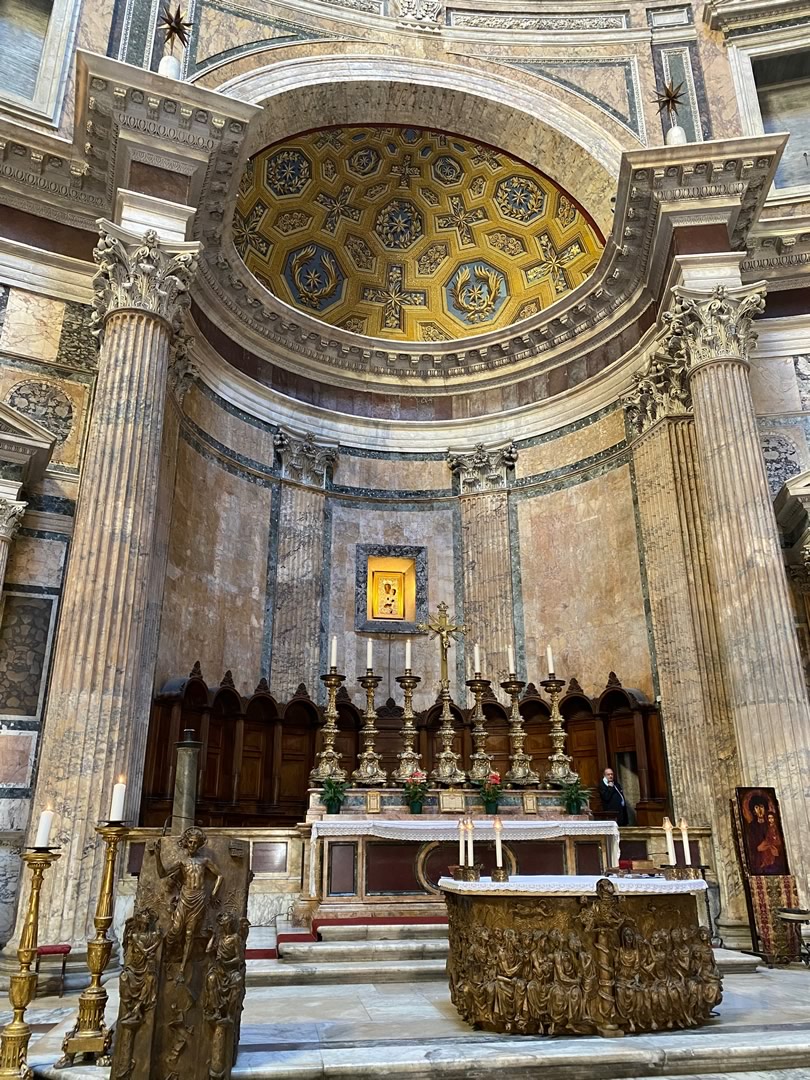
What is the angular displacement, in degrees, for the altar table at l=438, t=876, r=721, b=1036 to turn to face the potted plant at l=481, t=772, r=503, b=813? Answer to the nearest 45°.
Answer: approximately 180°

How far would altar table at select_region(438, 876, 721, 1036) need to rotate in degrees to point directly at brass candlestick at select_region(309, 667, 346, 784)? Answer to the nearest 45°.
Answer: approximately 135° to its right

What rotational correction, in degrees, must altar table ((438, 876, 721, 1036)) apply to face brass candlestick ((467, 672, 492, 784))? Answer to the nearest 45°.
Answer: approximately 180°

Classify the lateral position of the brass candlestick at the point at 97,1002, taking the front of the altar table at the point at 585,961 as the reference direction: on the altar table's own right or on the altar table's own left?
on the altar table's own right

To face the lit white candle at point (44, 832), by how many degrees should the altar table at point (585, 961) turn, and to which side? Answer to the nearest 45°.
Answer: approximately 45° to its right

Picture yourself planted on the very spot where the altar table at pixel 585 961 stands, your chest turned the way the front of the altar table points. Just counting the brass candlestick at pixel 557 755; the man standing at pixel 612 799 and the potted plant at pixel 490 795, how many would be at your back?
3

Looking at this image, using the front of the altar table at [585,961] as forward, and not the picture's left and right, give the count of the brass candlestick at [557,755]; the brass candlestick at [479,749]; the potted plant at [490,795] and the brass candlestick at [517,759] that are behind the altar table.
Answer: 4

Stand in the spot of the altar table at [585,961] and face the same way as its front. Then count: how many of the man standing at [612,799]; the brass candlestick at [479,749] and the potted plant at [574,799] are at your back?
3

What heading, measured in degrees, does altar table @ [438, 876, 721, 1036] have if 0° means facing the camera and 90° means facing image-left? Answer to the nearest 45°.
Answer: approximately 0°

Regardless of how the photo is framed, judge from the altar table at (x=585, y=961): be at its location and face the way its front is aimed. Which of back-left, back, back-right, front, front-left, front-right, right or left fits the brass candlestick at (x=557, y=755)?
back

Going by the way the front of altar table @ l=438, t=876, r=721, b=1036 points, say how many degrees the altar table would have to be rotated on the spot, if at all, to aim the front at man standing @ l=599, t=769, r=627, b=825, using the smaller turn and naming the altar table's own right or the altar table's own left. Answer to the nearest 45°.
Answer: approximately 180°

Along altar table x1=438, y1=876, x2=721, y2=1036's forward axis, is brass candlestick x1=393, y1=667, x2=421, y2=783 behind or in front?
behind

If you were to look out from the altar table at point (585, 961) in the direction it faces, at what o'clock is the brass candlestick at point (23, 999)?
The brass candlestick is roughly at 2 o'clock from the altar table.

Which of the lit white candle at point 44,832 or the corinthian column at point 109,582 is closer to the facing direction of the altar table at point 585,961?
the lit white candle

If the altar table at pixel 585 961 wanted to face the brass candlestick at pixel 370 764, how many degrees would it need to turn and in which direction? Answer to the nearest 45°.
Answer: approximately 135° to its right
